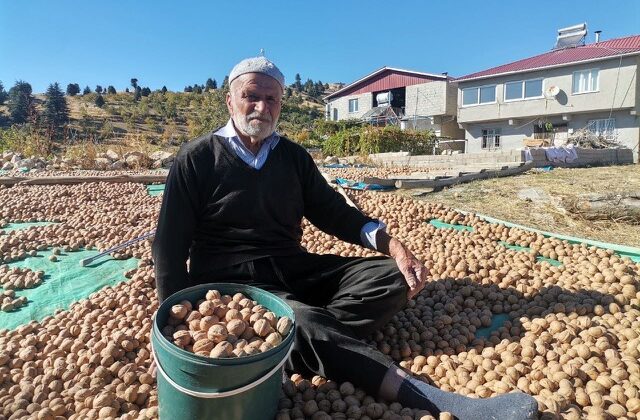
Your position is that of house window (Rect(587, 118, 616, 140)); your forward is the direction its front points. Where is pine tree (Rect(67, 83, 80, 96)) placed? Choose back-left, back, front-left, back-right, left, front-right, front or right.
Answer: front-right

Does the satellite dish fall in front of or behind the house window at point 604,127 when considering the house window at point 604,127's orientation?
in front

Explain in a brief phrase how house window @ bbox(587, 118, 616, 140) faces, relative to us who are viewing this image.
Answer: facing the viewer and to the left of the viewer

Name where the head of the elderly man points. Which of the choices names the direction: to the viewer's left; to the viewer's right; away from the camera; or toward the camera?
toward the camera

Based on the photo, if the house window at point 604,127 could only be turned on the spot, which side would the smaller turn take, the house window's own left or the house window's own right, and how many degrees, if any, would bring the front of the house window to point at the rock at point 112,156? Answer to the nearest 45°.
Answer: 0° — it already faces it

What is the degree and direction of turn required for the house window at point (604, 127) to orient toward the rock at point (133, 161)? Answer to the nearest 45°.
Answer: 0° — it already faces it

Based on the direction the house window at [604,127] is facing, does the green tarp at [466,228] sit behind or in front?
in front

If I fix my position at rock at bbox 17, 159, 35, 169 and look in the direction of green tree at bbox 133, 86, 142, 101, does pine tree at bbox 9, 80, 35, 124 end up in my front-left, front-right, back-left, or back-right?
front-left
